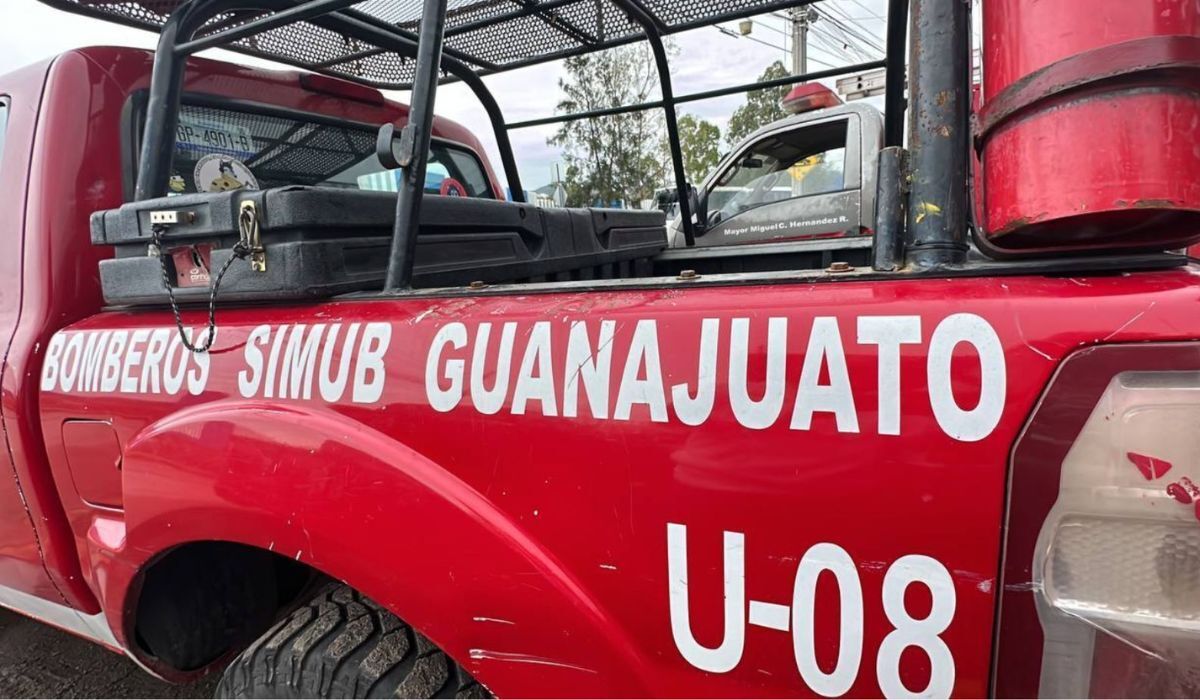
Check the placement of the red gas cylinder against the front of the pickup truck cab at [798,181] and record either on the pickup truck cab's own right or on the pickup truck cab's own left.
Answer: on the pickup truck cab's own left

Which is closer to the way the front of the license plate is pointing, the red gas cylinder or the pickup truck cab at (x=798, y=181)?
the red gas cylinder

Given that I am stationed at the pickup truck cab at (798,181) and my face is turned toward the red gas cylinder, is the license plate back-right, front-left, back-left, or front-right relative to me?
front-right

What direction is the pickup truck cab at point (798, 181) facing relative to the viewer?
to the viewer's left

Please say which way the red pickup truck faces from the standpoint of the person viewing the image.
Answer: facing away from the viewer and to the left of the viewer

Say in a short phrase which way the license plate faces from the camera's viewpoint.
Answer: facing the viewer and to the right of the viewer

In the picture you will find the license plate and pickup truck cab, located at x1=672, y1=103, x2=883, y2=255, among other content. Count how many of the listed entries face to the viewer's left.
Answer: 1

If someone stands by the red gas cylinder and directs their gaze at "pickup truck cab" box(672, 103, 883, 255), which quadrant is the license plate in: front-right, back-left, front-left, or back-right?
front-left

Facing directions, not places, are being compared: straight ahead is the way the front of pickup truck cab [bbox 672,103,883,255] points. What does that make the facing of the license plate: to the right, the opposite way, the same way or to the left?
the opposite way

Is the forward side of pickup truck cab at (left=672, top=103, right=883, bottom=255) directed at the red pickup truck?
no
